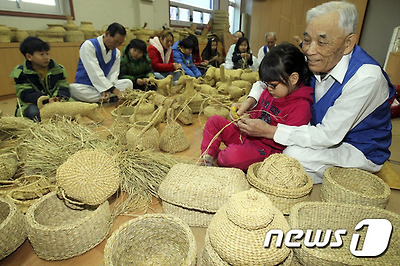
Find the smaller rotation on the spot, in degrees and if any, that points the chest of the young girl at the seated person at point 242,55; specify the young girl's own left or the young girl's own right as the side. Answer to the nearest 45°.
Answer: approximately 135° to the young girl's own right

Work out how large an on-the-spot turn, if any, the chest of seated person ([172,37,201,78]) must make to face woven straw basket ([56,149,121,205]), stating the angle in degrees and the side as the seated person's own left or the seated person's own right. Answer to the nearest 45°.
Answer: approximately 45° to the seated person's own right

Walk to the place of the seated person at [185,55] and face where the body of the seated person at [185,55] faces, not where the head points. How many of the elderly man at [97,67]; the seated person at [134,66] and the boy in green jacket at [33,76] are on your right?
3

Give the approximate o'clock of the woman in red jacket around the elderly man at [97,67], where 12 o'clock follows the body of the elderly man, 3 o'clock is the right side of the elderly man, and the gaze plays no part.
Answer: The woman in red jacket is roughly at 9 o'clock from the elderly man.

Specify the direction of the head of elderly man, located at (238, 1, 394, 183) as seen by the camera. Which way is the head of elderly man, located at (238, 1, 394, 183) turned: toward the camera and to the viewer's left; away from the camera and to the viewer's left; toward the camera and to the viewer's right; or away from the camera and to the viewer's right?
toward the camera and to the viewer's left

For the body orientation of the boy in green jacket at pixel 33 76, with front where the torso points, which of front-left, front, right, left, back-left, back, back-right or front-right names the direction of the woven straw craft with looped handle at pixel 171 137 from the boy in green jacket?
front

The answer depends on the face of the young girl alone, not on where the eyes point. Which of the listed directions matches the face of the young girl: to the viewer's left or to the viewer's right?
to the viewer's left

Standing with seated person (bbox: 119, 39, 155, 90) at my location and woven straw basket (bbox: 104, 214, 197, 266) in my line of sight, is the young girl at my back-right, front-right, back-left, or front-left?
front-left

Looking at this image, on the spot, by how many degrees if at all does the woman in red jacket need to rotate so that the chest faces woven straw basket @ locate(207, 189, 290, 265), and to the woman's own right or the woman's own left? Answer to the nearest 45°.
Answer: approximately 45° to the woman's own right

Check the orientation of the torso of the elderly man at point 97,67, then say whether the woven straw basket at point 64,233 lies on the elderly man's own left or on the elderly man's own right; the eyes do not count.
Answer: on the elderly man's own right

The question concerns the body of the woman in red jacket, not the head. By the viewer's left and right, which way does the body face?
facing the viewer and to the right of the viewer

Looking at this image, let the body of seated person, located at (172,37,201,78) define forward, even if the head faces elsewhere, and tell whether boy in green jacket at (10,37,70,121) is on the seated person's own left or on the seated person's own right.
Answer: on the seated person's own right
